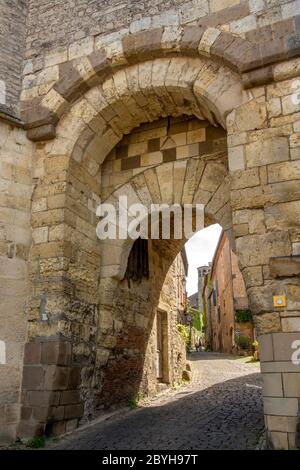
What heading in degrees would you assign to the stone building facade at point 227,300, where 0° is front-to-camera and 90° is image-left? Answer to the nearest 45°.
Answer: approximately 45°

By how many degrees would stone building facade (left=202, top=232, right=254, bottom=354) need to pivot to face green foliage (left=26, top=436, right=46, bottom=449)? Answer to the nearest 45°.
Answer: approximately 45° to its left

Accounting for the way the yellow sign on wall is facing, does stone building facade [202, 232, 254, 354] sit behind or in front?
behind

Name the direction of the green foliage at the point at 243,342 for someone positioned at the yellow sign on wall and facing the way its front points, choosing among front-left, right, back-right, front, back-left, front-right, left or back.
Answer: back

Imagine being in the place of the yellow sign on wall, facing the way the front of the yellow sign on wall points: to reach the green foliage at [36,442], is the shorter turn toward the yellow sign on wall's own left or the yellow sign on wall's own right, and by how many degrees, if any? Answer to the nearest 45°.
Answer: approximately 90° to the yellow sign on wall's own right

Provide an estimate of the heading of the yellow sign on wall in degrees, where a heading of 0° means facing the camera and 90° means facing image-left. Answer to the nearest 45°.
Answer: approximately 0°
